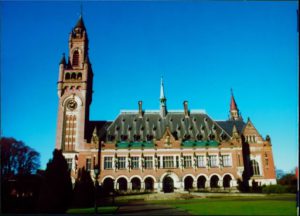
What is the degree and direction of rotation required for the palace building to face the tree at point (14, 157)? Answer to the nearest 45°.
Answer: approximately 90° to its right

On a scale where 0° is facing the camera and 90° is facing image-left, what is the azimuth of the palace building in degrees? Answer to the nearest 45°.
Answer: approximately 0°

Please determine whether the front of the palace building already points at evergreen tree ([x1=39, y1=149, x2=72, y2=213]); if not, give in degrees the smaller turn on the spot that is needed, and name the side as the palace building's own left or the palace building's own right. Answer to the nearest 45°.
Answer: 0° — it already faces it

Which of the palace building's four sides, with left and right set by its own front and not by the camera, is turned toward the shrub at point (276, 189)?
left
